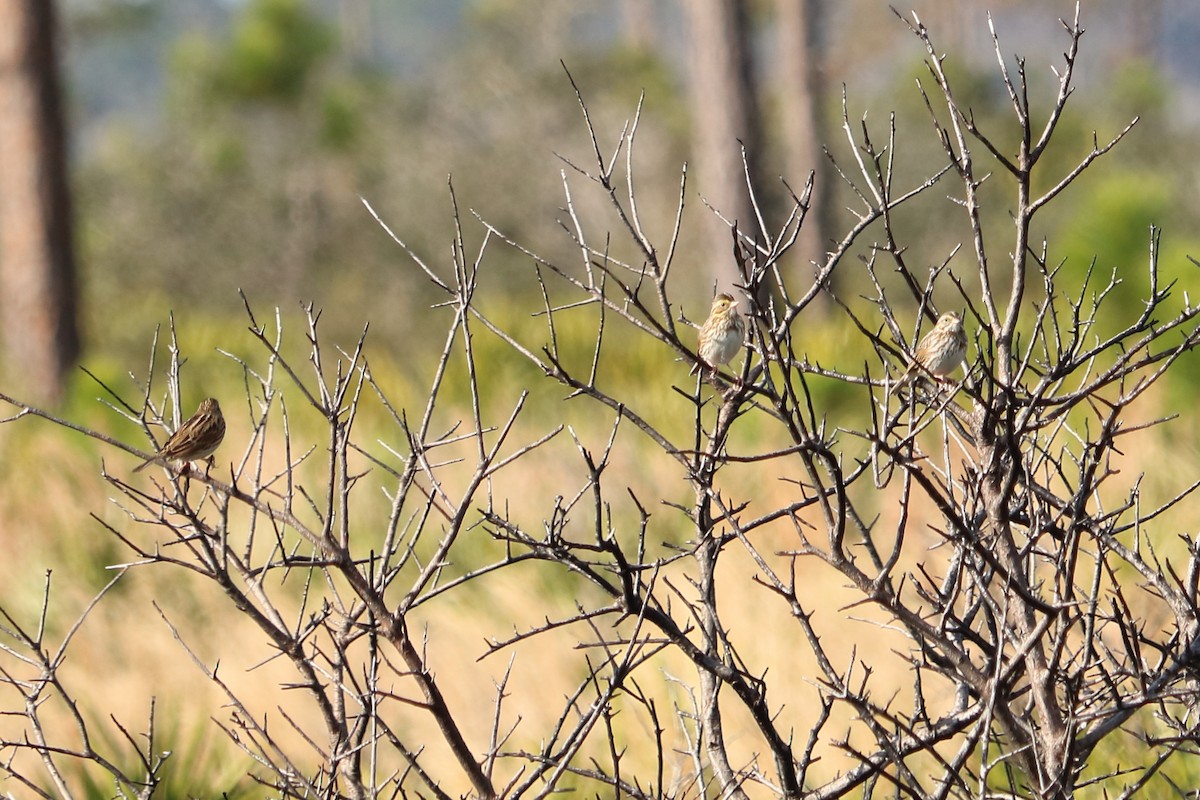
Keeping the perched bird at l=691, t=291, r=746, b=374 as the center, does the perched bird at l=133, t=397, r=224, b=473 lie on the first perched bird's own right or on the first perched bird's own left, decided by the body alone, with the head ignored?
on the first perched bird's own right

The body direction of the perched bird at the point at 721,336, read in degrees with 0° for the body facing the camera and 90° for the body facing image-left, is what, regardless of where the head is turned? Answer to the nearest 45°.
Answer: approximately 315°

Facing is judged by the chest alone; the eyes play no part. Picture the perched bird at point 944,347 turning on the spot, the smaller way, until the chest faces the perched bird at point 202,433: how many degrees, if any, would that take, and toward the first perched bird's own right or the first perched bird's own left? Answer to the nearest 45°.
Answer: approximately 90° to the first perched bird's own right

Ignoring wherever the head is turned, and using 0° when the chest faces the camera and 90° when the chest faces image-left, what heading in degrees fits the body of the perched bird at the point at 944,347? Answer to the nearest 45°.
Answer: approximately 315°
